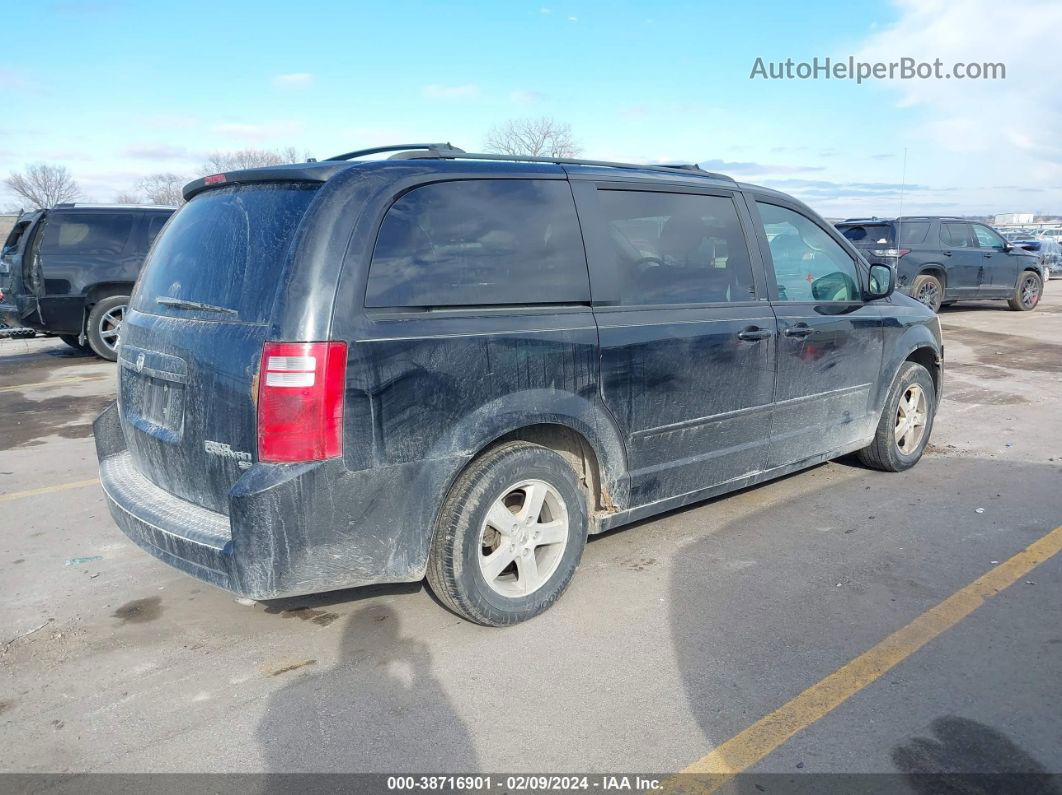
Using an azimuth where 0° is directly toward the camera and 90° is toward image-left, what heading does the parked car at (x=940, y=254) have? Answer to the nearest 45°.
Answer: approximately 225°

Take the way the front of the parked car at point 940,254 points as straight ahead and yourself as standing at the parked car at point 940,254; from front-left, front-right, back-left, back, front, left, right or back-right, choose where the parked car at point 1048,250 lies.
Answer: front-left

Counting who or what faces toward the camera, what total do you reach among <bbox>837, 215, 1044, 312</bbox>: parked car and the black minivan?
0

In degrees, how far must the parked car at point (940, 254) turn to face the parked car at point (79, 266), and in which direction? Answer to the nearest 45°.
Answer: approximately 180°

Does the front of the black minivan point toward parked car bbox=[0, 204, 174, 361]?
no

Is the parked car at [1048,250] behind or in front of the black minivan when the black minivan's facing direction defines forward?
in front

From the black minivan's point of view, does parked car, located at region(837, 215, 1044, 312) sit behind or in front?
in front

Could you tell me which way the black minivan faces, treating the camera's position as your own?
facing away from the viewer and to the right of the viewer

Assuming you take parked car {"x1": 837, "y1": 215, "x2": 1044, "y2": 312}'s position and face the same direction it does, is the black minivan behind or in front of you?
behind

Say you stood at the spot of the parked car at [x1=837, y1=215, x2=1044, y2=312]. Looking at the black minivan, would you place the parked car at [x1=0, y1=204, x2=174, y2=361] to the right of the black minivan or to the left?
right
